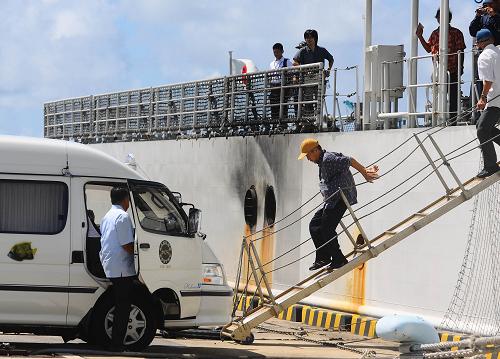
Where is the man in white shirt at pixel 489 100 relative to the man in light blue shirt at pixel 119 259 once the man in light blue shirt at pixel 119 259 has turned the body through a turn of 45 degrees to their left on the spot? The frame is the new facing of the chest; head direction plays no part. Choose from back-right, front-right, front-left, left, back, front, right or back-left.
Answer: right

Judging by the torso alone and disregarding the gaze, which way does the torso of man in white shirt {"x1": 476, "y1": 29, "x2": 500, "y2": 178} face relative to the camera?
to the viewer's left

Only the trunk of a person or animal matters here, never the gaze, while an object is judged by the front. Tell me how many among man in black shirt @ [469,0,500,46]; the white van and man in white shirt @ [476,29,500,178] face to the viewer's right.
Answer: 1

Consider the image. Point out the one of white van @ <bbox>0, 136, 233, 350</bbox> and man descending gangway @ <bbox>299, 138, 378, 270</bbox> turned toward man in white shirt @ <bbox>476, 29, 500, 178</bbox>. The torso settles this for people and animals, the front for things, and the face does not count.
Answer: the white van

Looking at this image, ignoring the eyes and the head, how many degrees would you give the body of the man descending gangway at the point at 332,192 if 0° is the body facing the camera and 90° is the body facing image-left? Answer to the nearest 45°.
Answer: approximately 90°

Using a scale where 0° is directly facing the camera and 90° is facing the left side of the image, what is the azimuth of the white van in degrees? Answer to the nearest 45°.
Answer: approximately 270°

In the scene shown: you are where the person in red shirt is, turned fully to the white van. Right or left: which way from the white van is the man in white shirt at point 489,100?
left

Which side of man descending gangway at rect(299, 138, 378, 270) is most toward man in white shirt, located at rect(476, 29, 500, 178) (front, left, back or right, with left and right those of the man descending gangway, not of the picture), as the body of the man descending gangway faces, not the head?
back

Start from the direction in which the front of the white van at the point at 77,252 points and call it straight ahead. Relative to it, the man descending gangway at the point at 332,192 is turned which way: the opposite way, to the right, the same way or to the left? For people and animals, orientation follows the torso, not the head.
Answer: the opposite way

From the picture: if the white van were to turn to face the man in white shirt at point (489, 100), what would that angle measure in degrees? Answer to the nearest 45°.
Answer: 0° — it already faces them

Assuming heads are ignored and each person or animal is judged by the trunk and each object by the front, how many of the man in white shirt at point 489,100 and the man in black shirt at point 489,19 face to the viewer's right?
0
